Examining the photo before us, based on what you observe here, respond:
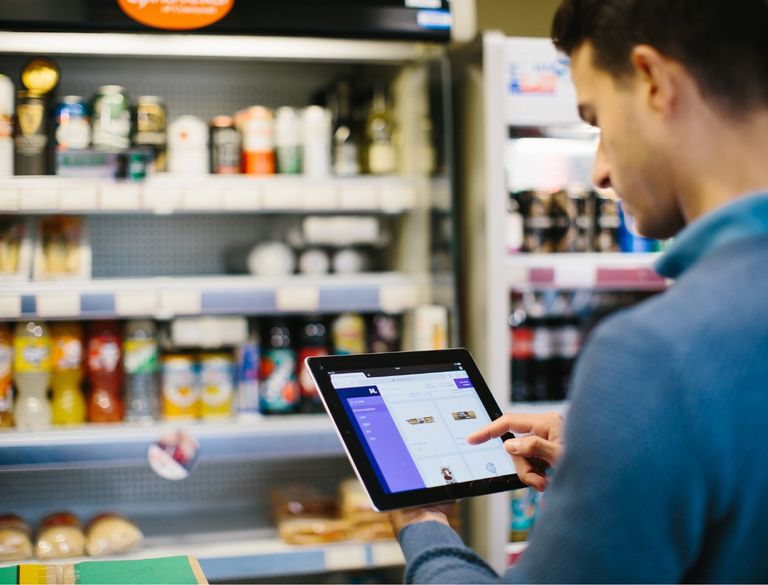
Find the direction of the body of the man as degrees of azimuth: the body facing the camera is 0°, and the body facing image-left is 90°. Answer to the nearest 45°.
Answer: approximately 135°

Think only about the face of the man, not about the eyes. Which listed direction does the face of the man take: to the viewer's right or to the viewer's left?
to the viewer's left

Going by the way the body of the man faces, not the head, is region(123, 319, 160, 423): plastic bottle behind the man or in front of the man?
in front

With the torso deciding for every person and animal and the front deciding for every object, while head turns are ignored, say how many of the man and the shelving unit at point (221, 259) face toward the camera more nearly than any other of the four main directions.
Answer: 1

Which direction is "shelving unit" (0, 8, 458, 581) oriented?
toward the camera

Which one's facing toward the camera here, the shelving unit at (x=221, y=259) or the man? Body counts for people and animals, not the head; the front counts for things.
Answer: the shelving unit

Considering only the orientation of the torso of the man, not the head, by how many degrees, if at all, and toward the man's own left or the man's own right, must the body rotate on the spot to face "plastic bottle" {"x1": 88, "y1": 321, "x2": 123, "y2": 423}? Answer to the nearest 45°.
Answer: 0° — they already face it

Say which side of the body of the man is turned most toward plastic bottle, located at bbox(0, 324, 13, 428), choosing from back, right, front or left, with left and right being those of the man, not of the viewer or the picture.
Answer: front

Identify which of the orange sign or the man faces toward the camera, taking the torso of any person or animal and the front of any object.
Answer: the orange sign

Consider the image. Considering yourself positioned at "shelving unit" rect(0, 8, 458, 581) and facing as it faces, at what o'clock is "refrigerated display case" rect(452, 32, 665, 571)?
The refrigerated display case is roughly at 9 o'clock from the shelving unit.

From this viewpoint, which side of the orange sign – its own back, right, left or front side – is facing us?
front
